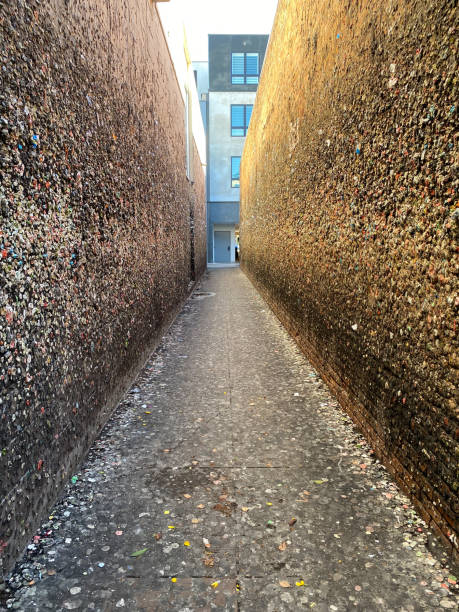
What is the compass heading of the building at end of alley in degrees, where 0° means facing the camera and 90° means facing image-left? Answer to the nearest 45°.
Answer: approximately 0°

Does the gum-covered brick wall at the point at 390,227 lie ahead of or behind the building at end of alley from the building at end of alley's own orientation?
ahead
